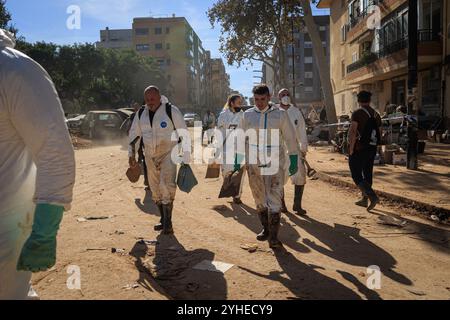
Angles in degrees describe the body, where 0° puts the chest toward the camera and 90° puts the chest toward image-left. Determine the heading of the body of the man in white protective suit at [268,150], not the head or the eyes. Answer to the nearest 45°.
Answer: approximately 0°

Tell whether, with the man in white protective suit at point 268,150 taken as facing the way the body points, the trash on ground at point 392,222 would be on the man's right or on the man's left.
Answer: on the man's left

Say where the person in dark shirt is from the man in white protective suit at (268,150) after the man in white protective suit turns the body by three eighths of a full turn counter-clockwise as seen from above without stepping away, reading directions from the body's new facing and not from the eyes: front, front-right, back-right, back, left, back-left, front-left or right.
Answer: front
